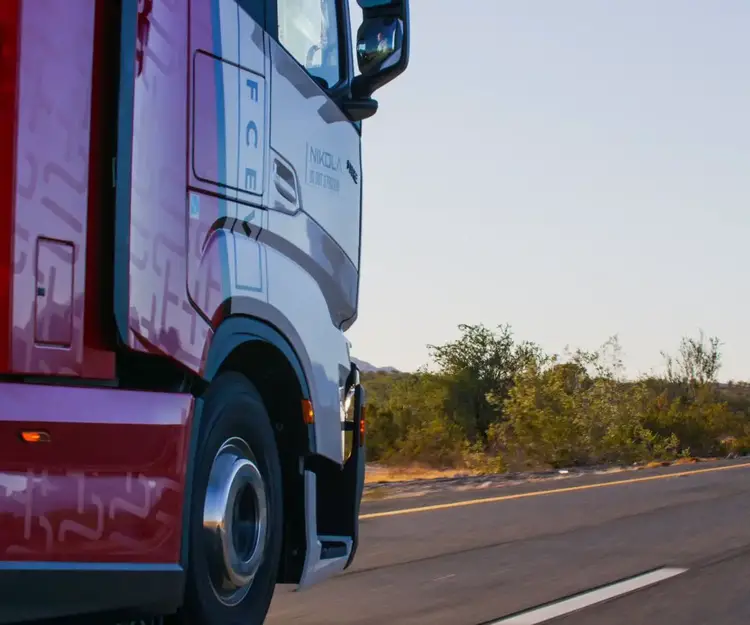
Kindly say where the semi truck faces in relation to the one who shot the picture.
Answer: facing away from the viewer and to the right of the viewer
